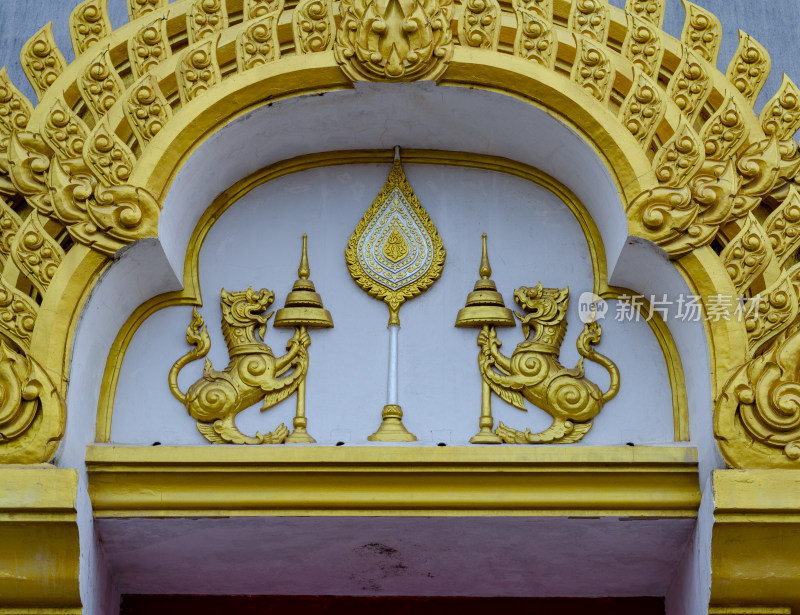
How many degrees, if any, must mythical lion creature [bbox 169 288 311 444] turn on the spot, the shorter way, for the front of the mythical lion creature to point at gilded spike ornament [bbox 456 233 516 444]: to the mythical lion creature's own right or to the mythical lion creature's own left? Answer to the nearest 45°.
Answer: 0° — it already faces it

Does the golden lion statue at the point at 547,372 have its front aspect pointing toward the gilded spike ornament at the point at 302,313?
yes

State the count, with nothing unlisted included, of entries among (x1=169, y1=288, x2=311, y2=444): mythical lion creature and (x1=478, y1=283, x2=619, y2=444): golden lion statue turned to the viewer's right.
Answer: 1

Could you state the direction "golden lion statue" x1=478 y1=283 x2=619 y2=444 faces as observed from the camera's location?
facing to the left of the viewer

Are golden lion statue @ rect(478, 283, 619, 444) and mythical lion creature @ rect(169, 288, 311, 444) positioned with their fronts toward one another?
yes

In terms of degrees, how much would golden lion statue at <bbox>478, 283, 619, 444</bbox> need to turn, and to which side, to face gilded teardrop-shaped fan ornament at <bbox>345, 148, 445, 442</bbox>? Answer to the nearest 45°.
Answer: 0° — it already faces it

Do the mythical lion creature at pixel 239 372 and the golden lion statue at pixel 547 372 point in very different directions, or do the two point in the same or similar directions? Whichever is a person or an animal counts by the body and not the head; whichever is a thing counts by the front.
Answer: very different directions

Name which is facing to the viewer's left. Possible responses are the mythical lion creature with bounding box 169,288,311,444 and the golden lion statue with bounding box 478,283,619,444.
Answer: the golden lion statue

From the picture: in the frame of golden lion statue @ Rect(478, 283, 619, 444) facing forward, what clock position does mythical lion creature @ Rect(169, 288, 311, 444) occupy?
The mythical lion creature is roughly at 12 o'clock from the golden lion statue.

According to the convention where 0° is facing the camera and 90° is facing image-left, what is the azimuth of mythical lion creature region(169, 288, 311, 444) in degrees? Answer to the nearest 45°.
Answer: approximately 270°

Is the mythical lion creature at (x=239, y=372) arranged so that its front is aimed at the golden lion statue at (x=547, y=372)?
yes
